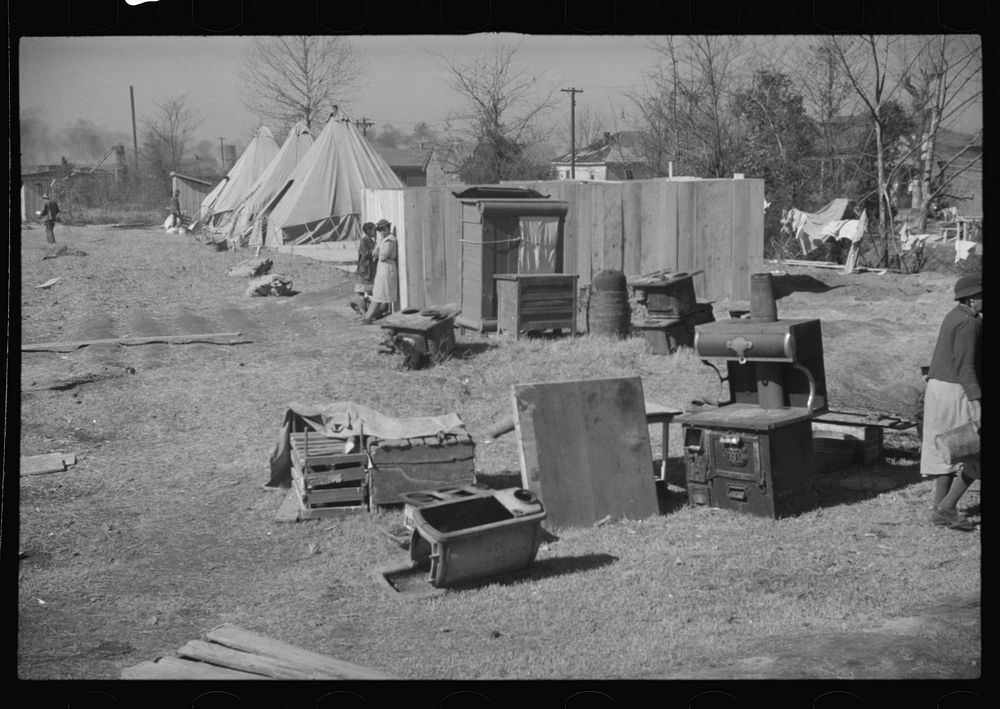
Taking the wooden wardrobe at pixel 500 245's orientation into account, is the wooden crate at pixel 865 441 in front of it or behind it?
in front

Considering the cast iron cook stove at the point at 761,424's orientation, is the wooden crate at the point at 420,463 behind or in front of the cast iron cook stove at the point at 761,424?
in front

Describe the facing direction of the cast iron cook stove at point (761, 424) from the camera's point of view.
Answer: facing the viewer and to the left of the viewer

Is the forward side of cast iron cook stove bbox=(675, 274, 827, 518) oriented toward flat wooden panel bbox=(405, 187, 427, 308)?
no

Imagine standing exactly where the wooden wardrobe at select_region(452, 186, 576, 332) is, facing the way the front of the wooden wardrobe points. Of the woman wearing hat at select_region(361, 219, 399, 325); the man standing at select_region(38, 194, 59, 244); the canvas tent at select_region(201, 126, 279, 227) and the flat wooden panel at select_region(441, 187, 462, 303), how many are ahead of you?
0

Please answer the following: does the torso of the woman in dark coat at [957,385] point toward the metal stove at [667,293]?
no

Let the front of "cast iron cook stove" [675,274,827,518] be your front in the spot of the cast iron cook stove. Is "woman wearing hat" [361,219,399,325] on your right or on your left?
on your right

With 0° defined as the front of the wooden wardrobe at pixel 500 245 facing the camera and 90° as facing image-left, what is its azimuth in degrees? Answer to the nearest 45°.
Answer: approximately 315°
